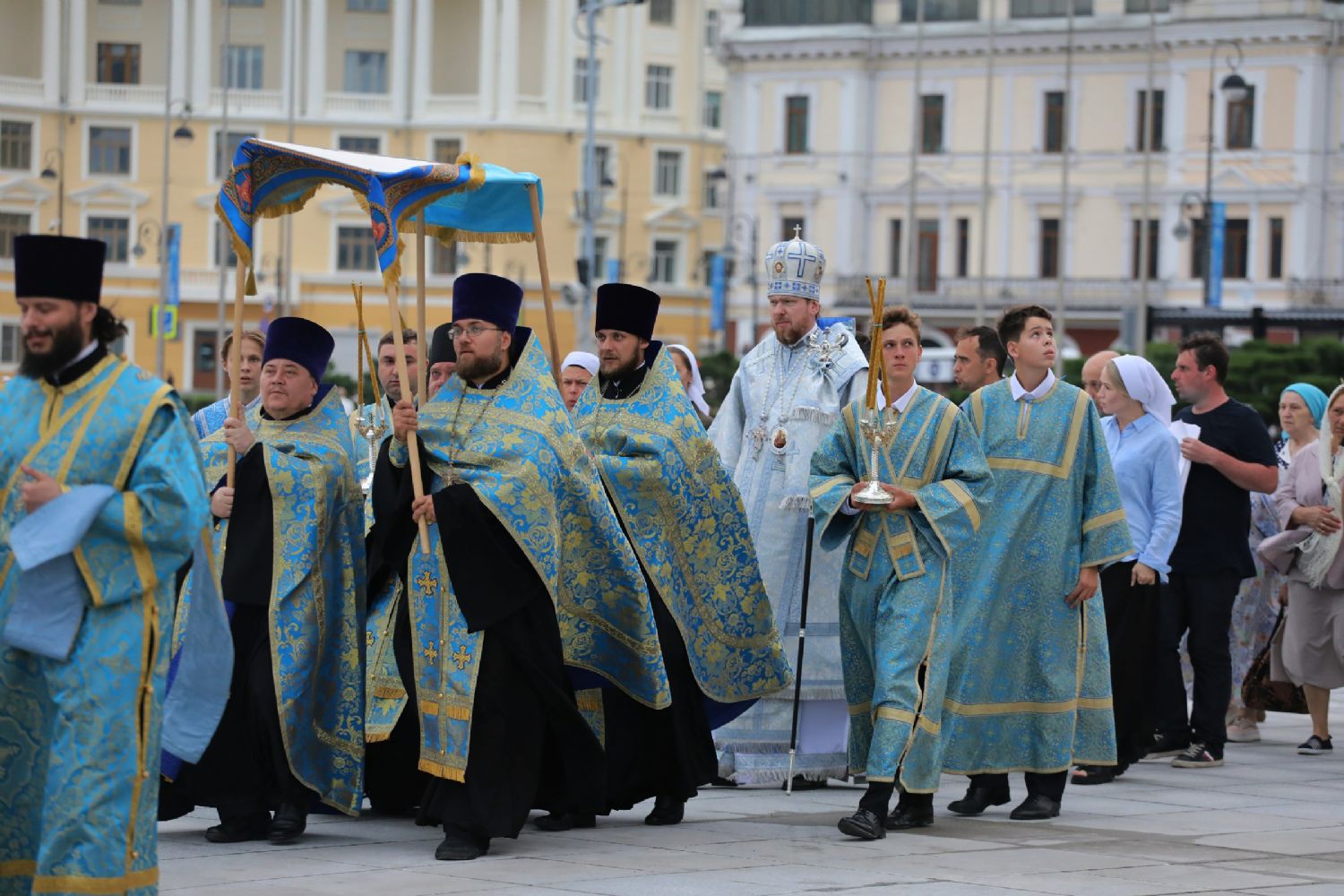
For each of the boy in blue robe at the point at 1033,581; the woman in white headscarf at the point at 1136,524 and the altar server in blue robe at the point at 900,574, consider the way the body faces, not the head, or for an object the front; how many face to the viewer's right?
0

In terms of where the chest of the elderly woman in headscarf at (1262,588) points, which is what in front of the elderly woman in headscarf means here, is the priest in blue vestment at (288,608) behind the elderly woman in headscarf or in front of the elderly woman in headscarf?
in front

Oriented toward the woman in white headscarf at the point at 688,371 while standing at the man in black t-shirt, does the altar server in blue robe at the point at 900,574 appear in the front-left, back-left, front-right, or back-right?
front-left

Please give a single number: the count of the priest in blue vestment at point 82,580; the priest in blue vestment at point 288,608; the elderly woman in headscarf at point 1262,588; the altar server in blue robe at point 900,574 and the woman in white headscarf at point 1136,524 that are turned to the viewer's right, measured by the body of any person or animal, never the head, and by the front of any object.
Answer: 0

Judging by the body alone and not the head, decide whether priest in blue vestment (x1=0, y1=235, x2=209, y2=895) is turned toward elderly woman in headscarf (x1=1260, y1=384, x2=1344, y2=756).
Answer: no

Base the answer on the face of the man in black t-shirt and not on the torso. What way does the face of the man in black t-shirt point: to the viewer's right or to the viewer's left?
to the viewer's left

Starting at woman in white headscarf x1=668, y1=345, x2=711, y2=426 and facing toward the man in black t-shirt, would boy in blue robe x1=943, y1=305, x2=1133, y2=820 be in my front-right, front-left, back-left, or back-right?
front-right

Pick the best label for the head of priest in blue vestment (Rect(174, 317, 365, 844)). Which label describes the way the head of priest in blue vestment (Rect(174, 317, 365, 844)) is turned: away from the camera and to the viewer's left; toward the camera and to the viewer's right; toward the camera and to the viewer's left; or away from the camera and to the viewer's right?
toward the camera and to the viewer's left

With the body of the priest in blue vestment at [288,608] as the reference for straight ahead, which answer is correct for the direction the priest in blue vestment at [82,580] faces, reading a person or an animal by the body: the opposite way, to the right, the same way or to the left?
the same way

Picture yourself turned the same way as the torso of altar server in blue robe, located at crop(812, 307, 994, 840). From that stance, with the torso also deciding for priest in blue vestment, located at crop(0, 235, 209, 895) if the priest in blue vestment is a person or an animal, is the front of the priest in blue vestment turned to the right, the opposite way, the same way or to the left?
the same way

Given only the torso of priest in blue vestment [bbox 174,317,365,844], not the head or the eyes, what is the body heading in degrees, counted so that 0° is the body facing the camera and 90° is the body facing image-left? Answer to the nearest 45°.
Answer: approximately 45°

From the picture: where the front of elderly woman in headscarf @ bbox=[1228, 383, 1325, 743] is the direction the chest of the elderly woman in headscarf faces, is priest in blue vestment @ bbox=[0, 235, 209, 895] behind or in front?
in front

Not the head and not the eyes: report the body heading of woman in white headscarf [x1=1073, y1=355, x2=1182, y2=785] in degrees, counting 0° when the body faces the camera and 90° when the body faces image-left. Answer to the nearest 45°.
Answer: approximately 90°

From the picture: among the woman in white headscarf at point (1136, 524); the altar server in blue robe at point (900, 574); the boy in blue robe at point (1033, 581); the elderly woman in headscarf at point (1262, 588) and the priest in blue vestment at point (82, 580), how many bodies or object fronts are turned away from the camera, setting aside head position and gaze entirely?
0

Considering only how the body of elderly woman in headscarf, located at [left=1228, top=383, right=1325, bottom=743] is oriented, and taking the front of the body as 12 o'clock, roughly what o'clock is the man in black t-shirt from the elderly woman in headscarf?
The man in black t-shirt is roughly at 11 o'clock from the elderly woman in headscarf.
